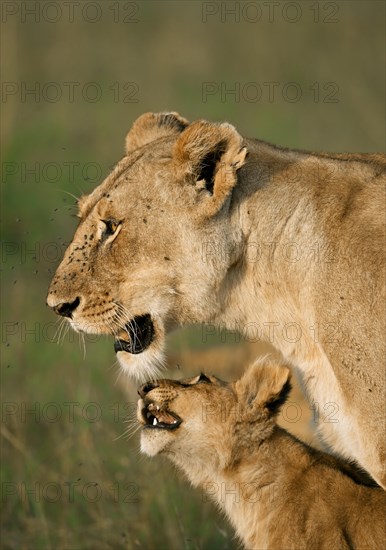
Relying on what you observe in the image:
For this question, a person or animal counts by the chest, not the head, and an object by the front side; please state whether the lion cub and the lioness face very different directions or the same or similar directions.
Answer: same or similar directions

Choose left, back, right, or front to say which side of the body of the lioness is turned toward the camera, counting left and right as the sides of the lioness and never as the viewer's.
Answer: left

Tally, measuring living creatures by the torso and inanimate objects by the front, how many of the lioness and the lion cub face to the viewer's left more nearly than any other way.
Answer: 2

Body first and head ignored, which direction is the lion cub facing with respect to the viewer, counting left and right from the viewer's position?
facing to the left of the viewer
